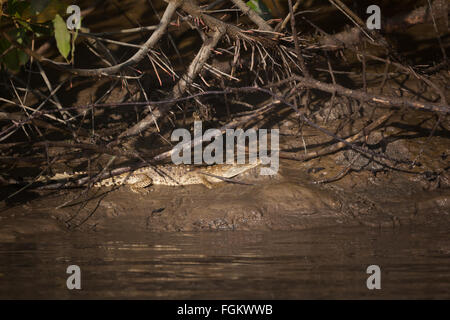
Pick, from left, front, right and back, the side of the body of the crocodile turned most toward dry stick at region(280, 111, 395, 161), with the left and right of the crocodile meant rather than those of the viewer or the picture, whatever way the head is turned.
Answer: front

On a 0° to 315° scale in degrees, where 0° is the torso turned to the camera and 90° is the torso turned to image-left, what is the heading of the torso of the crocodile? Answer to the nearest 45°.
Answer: approximately 270°
